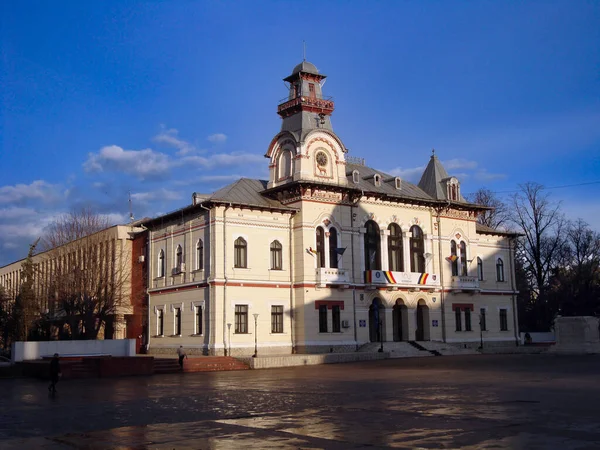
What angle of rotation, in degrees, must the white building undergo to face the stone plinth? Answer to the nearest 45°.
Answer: approximately 45° to its left

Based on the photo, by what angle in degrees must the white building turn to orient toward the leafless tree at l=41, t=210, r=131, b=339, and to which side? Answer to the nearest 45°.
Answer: approximately 135° to its right

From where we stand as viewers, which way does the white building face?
facing the viewer and to the right of the viewer
